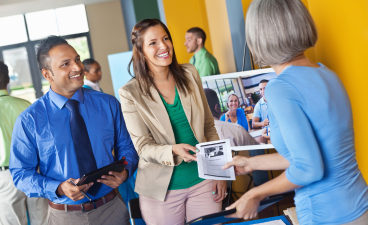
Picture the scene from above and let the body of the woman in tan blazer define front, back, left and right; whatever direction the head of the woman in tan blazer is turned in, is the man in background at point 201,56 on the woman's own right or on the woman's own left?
on the woman's own left

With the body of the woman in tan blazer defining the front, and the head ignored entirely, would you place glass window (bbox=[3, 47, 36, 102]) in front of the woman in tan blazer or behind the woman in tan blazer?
behind

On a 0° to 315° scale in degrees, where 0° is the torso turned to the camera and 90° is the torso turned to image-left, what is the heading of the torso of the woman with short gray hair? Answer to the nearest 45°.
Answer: approximately 135°

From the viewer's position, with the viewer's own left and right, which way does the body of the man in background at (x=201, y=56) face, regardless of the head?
facing to the left of the viewer

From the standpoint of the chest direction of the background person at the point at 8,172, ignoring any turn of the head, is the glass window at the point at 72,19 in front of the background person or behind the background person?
in front

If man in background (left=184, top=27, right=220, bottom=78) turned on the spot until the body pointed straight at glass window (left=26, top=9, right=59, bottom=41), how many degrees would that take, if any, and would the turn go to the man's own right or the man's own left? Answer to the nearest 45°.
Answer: approximately 45° to the man's own right

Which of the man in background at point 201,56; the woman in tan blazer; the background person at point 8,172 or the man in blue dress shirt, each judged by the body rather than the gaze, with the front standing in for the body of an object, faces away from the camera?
the background person

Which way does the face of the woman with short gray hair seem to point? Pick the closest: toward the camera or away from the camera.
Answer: away from the camera

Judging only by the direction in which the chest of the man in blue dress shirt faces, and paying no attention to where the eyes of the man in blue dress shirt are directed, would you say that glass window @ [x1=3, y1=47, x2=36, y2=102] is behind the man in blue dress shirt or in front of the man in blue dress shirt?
behind

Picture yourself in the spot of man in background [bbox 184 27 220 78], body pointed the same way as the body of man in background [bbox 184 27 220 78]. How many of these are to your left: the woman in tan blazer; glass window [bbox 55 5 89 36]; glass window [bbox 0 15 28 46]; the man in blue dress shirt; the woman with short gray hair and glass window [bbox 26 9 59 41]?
3
